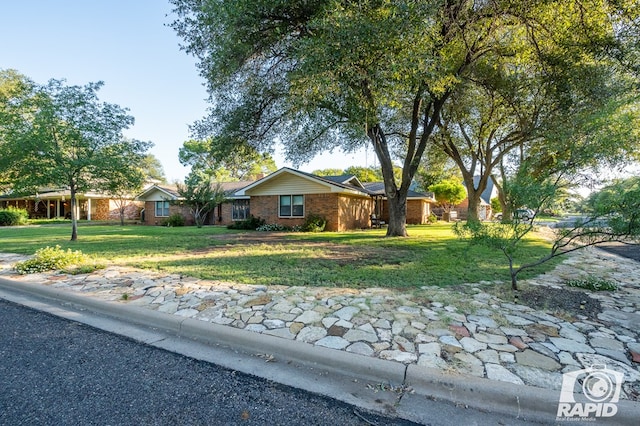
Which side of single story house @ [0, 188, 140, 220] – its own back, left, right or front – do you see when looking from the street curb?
front

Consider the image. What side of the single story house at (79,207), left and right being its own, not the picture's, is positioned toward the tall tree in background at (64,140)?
front

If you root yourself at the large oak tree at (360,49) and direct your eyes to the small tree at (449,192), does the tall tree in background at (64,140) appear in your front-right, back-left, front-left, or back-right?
back-left

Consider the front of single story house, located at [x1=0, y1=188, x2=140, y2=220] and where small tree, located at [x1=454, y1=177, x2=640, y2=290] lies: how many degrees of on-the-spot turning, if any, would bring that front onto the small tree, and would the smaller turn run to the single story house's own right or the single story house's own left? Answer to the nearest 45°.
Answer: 0° — it already faces it

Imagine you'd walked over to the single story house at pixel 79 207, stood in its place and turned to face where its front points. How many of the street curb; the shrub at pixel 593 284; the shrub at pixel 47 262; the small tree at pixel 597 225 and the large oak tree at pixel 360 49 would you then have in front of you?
5

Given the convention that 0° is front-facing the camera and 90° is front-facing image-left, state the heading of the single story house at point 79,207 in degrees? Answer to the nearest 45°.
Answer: approximately 0°

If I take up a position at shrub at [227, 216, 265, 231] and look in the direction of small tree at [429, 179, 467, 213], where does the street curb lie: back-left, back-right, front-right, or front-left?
back-right

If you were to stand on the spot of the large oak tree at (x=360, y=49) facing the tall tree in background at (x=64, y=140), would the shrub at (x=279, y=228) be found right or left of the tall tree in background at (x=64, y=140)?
right

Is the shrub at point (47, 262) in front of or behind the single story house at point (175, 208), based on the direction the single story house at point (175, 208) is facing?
in front

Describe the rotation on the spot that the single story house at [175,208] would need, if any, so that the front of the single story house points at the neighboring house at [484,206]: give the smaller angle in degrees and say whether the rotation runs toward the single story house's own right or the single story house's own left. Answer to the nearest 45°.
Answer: approximately 90° to the single story house's own left
